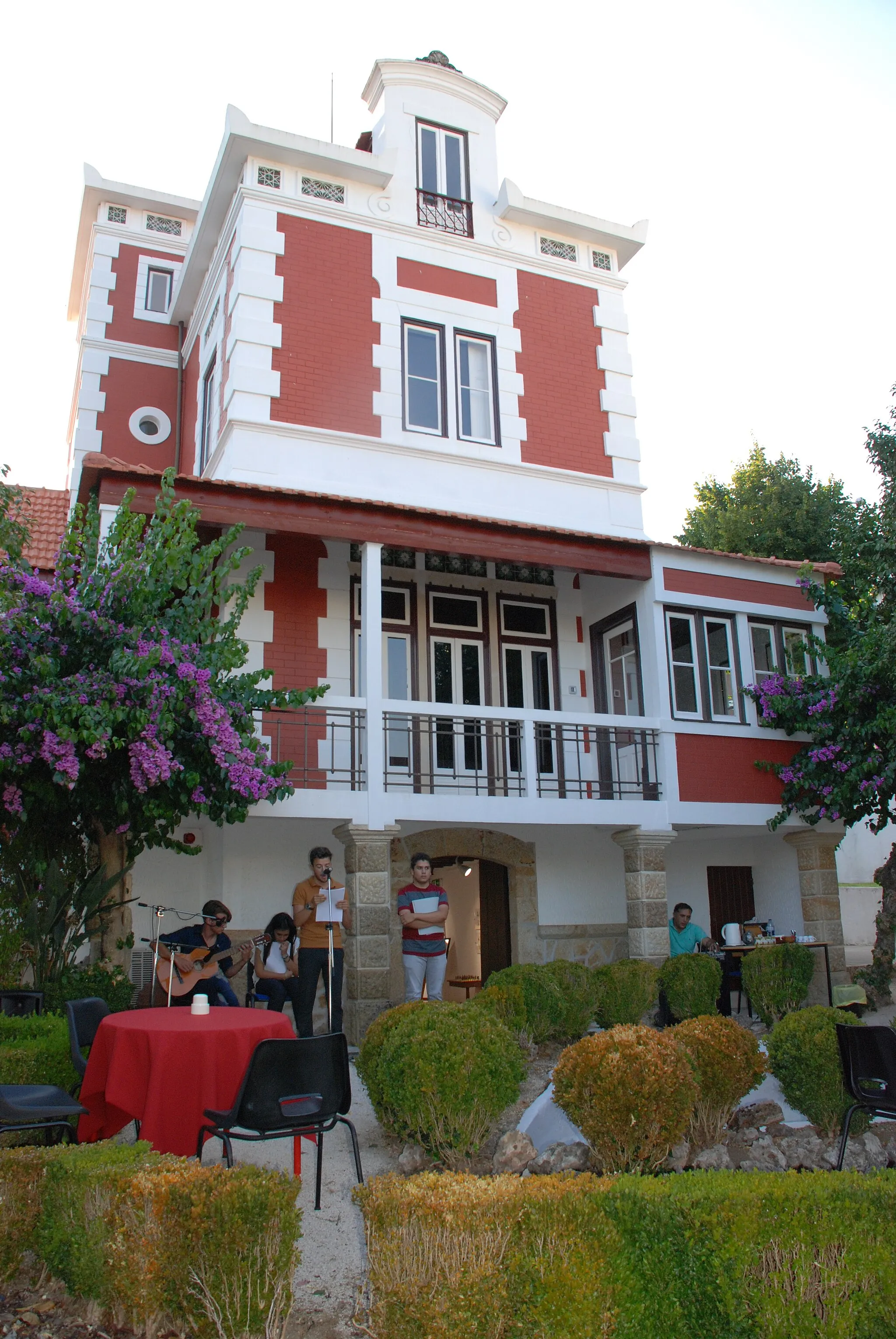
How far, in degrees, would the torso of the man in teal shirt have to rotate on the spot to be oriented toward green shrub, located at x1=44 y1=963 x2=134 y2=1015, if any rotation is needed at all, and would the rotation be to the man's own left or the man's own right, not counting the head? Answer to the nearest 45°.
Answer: approximately 45° to the man's own right

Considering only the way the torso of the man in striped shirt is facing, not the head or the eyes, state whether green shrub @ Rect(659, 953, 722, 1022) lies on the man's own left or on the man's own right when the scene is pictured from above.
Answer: on the man's own left

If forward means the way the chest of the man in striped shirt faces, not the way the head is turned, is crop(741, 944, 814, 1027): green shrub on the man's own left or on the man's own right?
on the man's own left

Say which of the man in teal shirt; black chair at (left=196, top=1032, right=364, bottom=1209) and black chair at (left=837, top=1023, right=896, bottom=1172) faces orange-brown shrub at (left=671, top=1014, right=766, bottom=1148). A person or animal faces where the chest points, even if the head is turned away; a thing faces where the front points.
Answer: the man in teal shirt

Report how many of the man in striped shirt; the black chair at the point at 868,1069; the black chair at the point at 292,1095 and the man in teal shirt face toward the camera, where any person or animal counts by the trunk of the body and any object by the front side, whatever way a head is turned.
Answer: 2

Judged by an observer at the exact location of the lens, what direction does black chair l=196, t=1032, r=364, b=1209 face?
facing away from the viewer and to the left of the viewer

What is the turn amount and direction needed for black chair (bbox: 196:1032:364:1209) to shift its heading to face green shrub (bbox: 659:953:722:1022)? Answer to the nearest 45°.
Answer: approximately 90° to its right

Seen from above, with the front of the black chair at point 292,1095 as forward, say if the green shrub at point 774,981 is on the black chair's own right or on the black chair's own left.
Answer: on the black chair's own right
